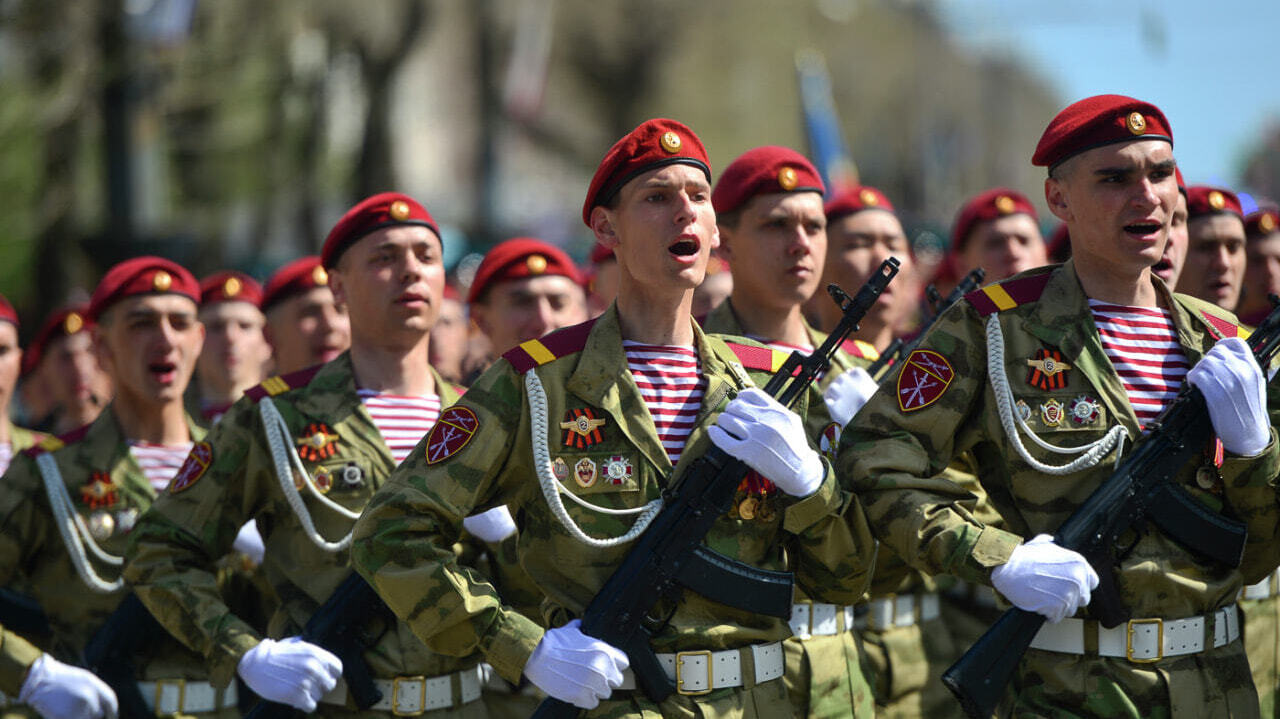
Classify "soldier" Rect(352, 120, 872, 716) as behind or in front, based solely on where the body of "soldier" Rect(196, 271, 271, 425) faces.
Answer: in front

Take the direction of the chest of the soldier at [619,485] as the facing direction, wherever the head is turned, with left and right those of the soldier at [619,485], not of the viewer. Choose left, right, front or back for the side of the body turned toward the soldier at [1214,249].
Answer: left

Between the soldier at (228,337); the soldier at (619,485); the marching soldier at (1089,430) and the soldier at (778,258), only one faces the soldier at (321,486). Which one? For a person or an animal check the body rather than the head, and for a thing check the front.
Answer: the soldier at (228,337)

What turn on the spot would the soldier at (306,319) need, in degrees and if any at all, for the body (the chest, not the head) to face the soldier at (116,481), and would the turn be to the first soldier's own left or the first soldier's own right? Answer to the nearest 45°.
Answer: approximately 90° to the first soldier's own right

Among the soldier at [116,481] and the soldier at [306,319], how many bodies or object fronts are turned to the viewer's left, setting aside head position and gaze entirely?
0

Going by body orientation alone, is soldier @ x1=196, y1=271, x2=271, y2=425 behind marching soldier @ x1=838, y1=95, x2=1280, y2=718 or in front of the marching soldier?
behind
